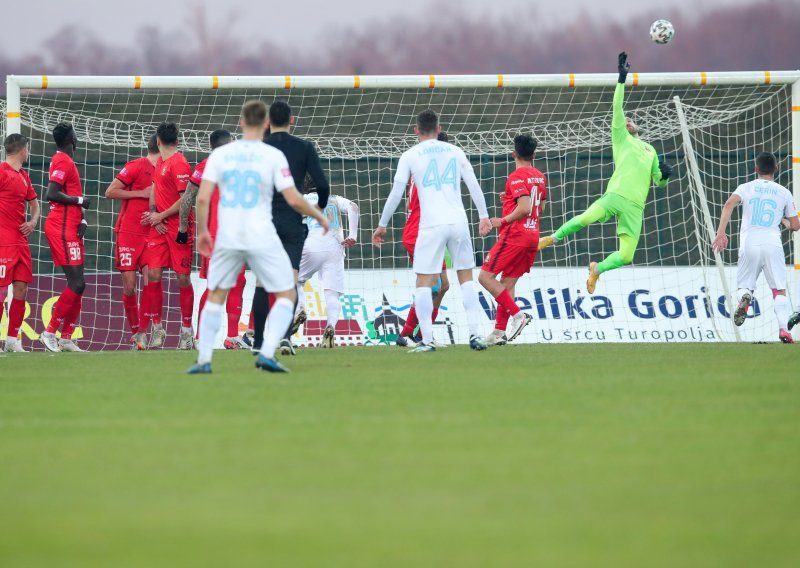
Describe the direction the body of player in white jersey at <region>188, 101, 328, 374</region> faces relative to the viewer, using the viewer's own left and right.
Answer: facing away from the viewer

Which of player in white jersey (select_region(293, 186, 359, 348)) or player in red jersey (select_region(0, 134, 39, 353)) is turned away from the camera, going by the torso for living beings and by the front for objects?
the player in white jersey

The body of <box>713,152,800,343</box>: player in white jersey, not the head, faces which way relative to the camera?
away from the camera

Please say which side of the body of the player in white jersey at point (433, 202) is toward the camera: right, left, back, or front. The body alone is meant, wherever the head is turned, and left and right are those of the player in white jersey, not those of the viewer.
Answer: back

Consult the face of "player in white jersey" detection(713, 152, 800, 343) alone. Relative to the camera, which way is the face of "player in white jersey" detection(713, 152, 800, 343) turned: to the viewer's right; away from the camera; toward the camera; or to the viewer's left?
away from the camera

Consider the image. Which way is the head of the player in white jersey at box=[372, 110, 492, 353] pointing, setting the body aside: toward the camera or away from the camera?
away from the camera

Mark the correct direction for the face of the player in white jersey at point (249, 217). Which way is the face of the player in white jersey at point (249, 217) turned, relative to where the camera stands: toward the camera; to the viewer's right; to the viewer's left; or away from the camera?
away from the camera

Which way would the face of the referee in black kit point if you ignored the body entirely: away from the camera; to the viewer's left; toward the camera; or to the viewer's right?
away from the camera
